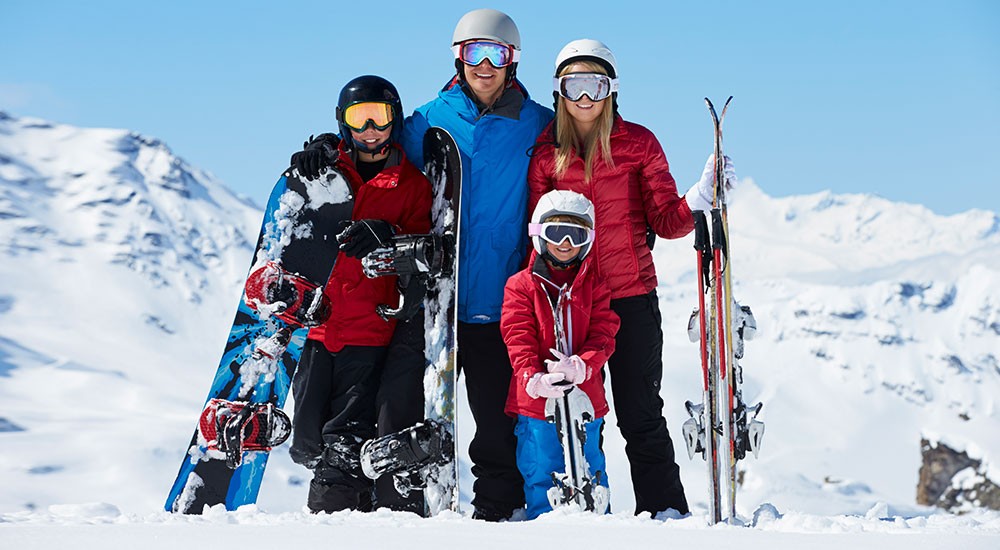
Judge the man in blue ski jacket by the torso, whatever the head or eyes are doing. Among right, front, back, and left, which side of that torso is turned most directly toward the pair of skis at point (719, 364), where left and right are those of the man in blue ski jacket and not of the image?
left

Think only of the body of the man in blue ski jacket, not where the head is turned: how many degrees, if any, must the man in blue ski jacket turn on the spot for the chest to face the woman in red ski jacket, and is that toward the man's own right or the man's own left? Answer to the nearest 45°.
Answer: approximately 90° to the man's own left

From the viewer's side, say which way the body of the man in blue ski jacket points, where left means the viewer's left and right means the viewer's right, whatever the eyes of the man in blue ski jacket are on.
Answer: facing the viewer
